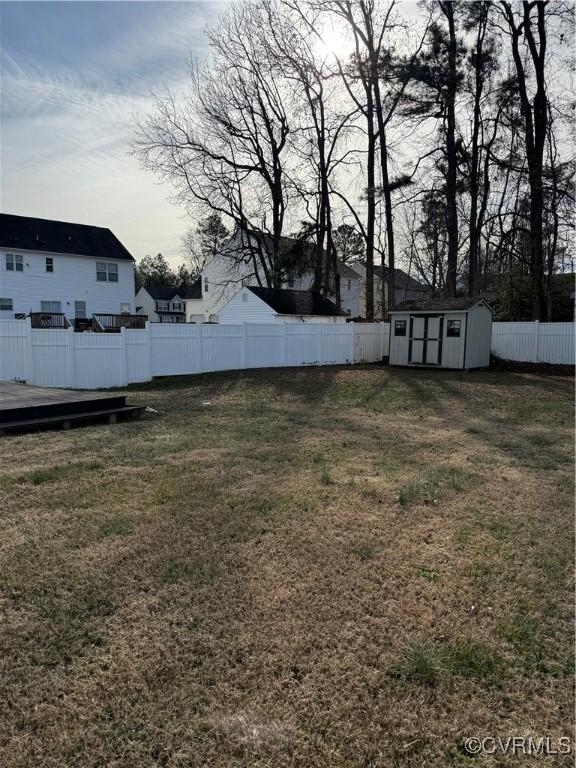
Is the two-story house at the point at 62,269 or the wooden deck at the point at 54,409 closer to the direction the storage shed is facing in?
the wooden deck

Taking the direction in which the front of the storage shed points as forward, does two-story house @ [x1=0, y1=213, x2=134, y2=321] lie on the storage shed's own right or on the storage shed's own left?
on the storage shed's own right

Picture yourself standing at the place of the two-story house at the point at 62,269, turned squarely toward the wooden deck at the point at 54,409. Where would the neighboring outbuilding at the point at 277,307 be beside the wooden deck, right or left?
left

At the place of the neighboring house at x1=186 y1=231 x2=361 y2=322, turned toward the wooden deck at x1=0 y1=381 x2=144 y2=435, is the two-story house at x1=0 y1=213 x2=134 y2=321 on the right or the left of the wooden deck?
right

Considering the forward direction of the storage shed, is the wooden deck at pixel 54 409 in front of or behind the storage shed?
in front

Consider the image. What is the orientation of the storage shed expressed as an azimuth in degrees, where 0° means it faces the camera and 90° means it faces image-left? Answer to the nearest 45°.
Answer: approximately 45°

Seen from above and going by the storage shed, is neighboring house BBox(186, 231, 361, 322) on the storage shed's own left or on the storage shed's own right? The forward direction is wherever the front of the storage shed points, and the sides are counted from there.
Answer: on the storage shed's own right
